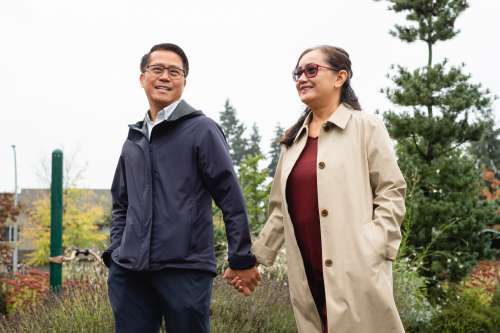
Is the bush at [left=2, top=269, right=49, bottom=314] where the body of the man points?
no

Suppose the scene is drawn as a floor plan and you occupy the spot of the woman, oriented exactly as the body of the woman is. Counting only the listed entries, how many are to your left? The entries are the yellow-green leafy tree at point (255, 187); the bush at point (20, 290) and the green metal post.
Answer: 0

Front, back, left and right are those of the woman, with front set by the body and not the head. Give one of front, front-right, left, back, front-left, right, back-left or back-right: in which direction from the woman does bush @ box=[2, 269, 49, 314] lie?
right

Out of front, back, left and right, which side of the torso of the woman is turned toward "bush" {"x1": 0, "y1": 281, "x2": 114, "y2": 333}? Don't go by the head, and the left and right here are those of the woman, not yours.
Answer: right

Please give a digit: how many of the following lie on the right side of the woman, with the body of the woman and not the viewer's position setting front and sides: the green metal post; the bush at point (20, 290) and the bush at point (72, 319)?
3

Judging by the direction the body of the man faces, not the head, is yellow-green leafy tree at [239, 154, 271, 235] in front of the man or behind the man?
behind

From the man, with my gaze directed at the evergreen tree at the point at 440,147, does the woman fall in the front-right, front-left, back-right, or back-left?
front-right

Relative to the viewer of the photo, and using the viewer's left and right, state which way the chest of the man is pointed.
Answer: facing the viewer and to the left of the viewer

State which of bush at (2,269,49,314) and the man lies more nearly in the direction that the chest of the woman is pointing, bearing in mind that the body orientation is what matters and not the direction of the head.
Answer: the man

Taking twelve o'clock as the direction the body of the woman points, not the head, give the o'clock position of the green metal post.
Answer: The green metal post is roughly at 3 o'clock from the woman.

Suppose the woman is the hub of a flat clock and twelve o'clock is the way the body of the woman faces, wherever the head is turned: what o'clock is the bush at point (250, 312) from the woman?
The bush is roughly at 4 o'clock from the woman.

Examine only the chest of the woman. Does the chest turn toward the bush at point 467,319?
no

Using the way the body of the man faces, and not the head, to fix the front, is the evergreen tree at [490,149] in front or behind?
behind

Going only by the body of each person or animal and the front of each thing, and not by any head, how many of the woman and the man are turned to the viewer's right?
0

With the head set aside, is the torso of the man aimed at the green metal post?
no

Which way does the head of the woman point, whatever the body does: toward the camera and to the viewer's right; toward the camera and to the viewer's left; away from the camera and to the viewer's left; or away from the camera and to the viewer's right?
toward the camera and to the viewer's left

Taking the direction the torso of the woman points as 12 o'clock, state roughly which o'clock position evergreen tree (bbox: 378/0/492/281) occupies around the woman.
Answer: The evergreen tree is roughly at 5 o'clock from the woman.

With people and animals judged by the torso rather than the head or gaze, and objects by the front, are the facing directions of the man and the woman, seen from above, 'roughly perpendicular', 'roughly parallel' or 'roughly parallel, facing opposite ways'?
roughly parallel

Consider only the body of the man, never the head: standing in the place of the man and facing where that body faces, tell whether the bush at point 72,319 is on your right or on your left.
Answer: on your right
